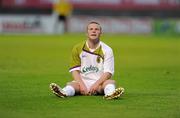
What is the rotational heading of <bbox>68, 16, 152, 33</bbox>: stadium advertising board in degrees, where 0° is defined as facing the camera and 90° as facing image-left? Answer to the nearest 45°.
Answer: approximately 0°

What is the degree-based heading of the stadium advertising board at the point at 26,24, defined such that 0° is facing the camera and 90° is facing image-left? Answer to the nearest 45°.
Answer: approximately 0°

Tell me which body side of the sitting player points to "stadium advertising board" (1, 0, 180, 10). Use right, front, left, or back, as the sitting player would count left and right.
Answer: back

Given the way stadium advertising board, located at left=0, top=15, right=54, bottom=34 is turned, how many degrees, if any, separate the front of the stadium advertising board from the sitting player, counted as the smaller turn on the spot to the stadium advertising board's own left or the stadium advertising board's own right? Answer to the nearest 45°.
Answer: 0° — it already faces them

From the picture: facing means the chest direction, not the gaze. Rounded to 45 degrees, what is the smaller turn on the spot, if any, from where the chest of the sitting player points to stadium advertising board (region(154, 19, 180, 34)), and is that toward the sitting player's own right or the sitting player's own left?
approximately 180°
